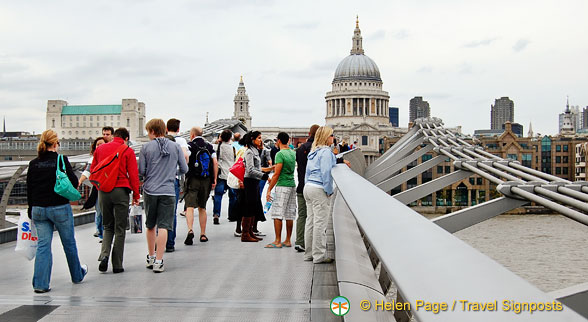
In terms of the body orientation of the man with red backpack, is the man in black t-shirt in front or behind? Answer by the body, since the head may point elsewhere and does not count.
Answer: in front

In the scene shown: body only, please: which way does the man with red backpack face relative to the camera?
away from the camera

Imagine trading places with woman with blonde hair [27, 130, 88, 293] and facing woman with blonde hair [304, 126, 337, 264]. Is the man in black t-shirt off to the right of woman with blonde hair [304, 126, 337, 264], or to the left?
left

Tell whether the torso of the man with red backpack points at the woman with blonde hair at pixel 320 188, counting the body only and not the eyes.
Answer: no

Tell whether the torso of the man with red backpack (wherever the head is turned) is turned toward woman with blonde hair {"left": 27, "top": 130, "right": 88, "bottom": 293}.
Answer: no

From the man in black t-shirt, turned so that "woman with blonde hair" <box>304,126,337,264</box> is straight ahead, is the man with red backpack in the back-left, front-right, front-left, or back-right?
front-right

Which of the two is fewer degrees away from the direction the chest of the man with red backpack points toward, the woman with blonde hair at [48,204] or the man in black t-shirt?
the man in black t-shirt
